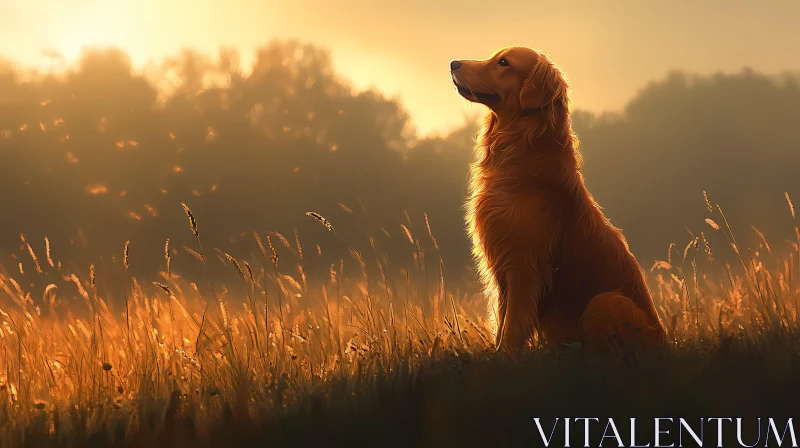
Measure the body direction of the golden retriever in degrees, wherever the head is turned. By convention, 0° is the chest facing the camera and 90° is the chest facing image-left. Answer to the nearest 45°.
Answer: approximately 90°
